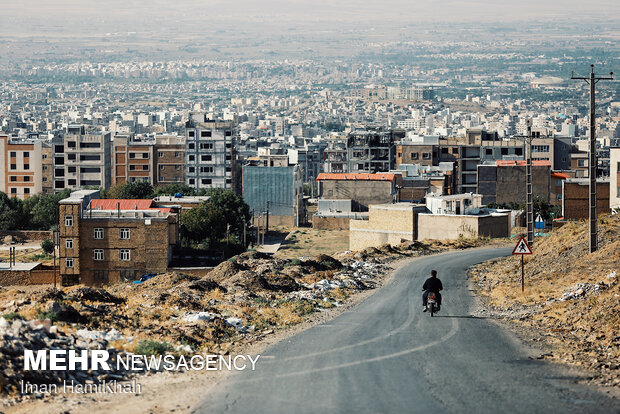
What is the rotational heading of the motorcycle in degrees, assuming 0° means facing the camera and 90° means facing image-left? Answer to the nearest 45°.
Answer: approximately 180°

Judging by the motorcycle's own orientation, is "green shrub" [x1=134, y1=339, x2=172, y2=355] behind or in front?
behind
